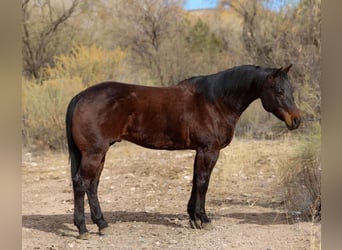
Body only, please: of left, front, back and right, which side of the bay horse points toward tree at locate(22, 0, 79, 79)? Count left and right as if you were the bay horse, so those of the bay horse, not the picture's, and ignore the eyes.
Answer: back

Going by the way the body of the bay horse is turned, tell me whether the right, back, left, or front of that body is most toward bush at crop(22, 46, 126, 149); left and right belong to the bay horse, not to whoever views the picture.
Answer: back

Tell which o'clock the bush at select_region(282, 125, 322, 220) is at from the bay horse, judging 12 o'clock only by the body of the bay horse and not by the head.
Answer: The bush is roughly at 12 o'clock from the bay horse.

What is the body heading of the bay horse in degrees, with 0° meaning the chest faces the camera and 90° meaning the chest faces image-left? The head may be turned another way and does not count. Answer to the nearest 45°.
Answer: approximately 270°
